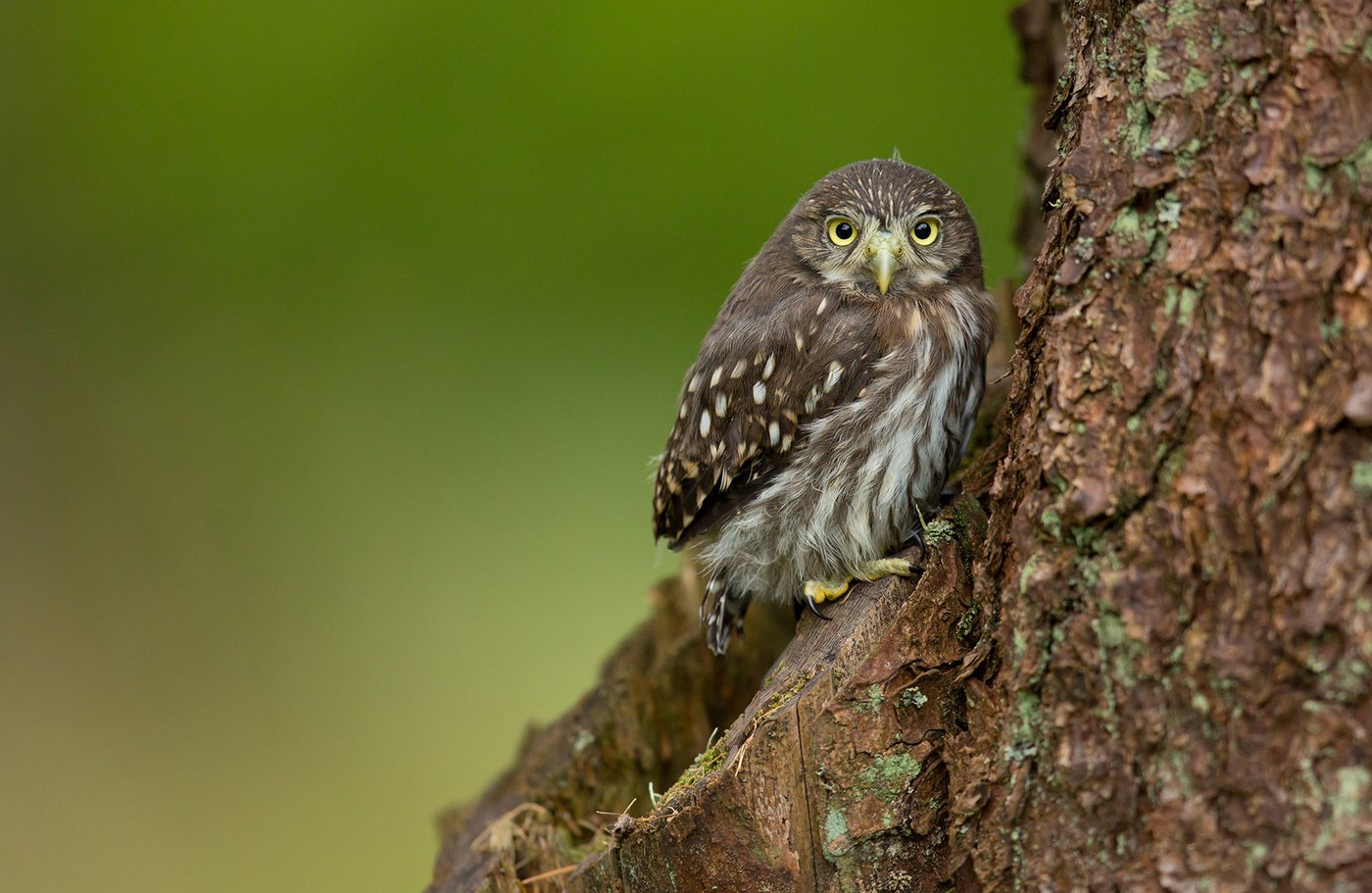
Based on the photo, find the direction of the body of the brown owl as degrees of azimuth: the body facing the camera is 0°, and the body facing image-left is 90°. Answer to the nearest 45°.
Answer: approximately 315°
